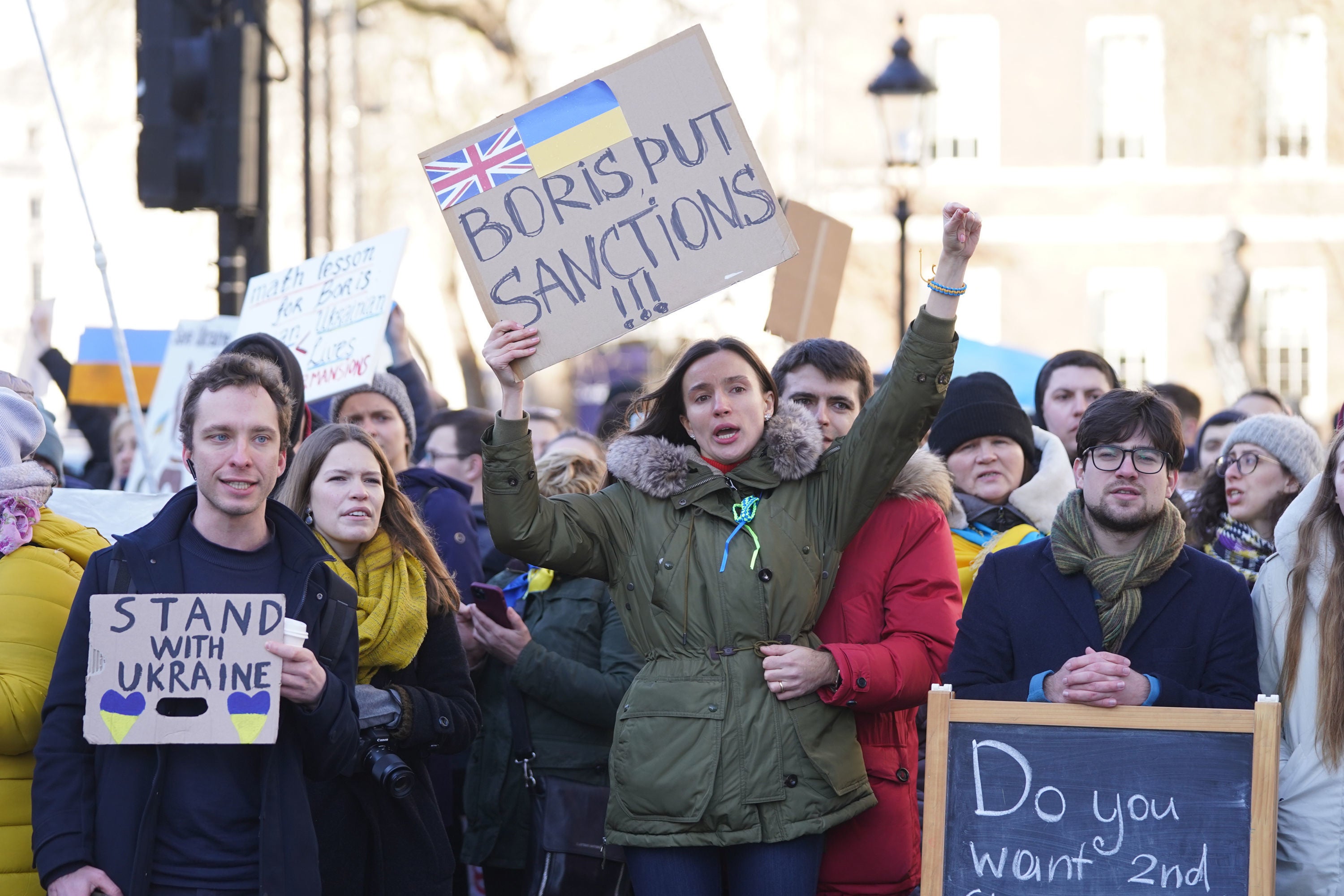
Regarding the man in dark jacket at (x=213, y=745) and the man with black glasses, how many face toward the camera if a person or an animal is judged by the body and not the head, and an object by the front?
2

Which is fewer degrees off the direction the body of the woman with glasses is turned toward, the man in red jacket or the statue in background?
the man in red jacket

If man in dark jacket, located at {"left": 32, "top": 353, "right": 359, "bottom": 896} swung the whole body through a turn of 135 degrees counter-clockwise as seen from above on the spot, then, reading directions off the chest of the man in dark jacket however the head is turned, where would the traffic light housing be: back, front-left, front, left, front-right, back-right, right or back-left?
front-left

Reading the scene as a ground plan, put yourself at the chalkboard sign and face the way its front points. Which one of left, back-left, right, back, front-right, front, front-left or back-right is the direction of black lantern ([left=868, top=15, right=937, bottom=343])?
back

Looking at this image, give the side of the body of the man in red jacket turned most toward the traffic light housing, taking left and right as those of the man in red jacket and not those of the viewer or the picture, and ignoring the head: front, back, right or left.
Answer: right

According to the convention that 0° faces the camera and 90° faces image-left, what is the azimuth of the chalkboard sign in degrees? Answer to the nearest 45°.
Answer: approximately 0°

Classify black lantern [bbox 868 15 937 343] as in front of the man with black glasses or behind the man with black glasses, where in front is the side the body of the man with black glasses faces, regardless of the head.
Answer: behind

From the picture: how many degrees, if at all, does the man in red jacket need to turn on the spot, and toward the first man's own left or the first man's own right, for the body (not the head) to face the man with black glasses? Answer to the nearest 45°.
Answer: approximately 90° to the first man's own left
